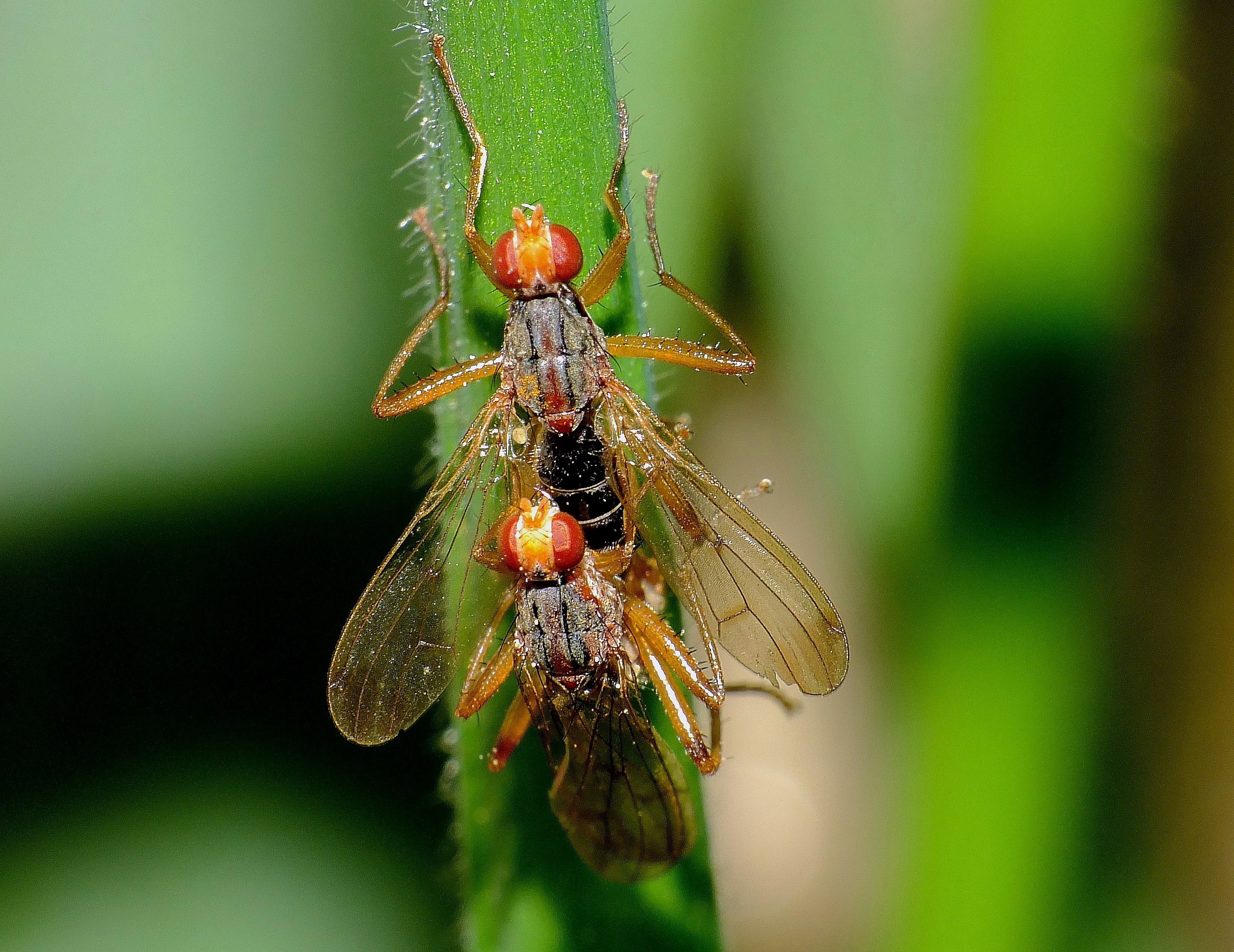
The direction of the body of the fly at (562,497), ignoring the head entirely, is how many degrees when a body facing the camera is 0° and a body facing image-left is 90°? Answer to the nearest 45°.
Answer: approximately 180°
